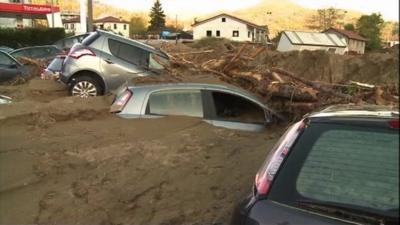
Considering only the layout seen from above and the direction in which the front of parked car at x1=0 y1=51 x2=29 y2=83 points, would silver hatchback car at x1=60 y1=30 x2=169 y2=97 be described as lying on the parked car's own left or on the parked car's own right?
on the parked car's own right

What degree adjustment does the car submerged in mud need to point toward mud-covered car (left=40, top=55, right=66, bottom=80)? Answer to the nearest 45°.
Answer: approximately 135° to its left

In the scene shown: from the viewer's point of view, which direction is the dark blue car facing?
away from the camera

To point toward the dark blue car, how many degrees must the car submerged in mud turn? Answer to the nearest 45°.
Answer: approximately 90° to its right

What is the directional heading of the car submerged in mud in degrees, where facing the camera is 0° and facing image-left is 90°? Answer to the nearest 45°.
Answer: approximately 270°

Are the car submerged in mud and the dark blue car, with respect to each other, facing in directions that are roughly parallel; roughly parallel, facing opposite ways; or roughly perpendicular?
roughly perpendicular
